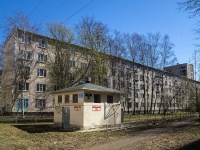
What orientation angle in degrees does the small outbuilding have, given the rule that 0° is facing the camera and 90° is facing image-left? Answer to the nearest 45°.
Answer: approximately 45°
